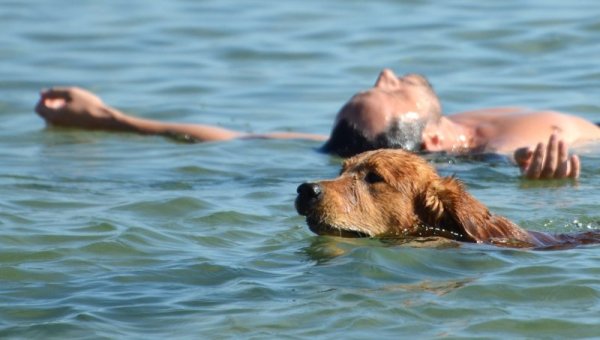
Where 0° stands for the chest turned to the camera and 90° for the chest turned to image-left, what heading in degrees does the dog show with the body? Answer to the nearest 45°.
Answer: approximately 90°
